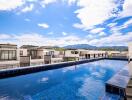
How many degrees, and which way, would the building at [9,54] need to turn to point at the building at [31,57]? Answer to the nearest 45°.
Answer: approximately 135° to its left

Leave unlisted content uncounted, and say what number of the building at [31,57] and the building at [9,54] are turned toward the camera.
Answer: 2

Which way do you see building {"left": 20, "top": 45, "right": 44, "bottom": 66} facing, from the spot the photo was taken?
facing the viewer

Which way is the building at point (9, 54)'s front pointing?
toward the camera

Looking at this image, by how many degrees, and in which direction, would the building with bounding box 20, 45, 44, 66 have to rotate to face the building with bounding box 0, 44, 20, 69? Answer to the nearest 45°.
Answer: approximately 45° to its right

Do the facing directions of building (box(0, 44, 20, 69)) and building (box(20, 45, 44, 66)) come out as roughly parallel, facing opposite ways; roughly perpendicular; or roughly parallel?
roughly parallel
